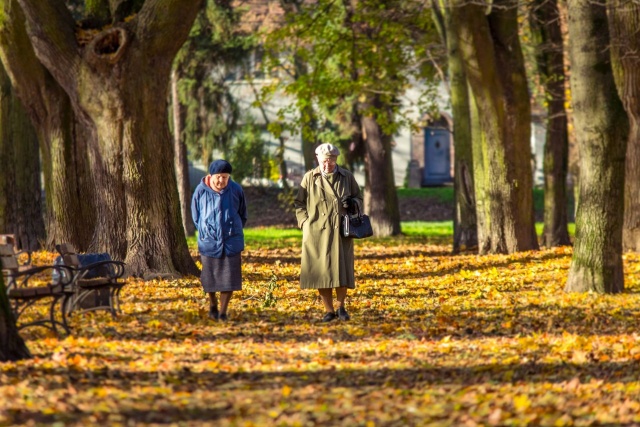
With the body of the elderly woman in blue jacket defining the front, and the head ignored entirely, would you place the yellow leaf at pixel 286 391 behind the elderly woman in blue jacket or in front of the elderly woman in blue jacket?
in front

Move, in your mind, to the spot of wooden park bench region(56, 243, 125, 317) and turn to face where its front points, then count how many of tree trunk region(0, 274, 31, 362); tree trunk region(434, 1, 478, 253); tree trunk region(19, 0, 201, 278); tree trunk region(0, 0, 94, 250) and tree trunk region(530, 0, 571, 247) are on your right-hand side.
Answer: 1

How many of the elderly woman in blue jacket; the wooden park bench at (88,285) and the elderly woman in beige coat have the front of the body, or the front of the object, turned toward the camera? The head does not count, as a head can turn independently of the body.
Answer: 2

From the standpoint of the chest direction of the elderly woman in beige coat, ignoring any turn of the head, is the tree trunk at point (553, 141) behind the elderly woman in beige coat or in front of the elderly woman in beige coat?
behind

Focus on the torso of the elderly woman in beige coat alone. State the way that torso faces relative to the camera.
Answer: toward the camera

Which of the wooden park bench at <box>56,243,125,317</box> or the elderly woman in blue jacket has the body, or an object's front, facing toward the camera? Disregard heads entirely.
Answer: the elderly woman in blue jacket

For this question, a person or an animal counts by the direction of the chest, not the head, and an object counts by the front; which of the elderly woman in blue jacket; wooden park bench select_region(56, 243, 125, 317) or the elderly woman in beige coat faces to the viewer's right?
the wooden park bench

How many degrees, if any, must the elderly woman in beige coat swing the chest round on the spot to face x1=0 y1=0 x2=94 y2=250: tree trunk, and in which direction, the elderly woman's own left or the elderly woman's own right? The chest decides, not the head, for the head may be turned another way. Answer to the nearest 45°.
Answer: approximately 135° to the elderly woman's own right

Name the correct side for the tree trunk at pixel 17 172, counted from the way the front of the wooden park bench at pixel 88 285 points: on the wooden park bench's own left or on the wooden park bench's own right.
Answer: on the wooden park bench's own left

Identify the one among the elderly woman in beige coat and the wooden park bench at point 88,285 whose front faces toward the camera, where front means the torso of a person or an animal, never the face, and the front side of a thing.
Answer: the elderly woman in beige coat

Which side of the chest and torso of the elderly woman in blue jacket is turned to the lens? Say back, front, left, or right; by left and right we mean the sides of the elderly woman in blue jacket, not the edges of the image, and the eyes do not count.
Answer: front

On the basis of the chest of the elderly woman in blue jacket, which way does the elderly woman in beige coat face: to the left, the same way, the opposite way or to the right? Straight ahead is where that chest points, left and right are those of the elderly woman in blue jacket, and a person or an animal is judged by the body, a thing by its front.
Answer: the same way

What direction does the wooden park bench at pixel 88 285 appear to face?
to the viewer's right

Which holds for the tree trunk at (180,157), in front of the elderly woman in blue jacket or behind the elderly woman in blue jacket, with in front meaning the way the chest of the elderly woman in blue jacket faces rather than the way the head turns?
behind
